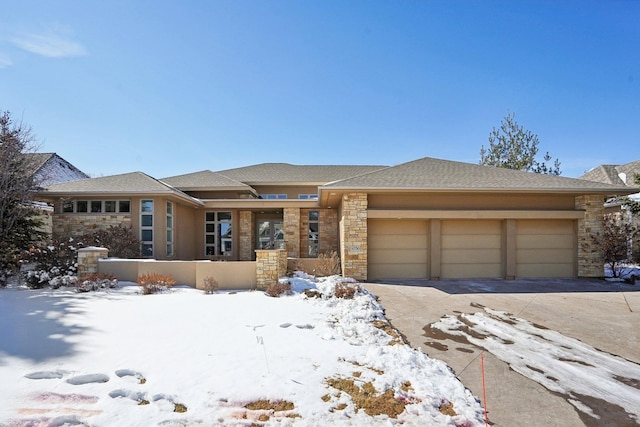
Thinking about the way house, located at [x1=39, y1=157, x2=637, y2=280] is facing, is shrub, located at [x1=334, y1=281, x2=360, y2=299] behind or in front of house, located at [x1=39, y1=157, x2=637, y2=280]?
in front

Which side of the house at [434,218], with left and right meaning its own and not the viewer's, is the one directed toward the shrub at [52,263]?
right

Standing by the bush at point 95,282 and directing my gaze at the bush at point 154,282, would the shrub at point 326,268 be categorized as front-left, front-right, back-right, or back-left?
front-left

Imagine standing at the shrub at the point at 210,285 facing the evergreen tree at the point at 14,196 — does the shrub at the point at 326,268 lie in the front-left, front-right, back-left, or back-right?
back-right

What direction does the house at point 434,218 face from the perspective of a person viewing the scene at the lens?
facing the viewer

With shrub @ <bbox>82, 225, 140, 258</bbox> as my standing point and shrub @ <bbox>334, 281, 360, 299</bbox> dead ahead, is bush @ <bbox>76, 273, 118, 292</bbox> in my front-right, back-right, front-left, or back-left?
front-right

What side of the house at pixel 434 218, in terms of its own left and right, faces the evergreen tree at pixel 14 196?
right
